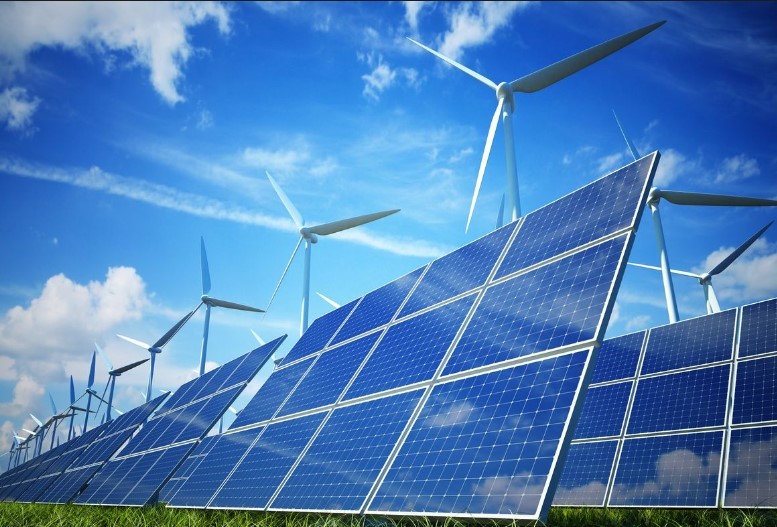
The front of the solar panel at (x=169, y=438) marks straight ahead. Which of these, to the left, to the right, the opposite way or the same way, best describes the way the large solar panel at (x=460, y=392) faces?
the same way

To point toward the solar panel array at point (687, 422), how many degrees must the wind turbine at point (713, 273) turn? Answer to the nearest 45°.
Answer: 0° — it already faces it

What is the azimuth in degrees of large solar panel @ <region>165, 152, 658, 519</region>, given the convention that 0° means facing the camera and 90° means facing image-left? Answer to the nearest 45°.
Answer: approximately 45°

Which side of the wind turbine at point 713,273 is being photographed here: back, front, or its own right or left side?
front

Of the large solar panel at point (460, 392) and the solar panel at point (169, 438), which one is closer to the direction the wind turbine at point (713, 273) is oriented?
the large solar panel

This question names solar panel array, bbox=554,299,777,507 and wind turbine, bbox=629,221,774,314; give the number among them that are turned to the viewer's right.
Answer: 0

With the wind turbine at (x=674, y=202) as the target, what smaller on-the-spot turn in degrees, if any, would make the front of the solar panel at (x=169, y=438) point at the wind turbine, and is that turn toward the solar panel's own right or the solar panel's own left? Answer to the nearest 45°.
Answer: approximately 135° to the solar panel's own left

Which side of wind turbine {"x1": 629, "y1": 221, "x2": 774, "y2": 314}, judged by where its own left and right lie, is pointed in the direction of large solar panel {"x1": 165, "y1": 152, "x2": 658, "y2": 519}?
front

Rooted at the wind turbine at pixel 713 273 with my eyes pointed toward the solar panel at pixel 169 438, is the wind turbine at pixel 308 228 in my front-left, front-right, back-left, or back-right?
front-right

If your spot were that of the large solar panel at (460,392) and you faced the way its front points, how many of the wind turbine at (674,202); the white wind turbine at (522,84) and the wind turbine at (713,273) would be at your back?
3

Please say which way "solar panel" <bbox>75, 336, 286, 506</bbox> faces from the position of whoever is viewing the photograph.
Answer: facing the viewer and to the left of the viewer

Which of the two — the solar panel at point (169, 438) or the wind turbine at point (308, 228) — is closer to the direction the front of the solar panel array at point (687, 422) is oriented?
the solar panel

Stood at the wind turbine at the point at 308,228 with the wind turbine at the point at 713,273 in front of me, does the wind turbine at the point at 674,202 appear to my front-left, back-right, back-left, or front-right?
front-right

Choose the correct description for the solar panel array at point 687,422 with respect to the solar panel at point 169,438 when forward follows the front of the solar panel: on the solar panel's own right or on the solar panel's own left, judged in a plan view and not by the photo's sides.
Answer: on the solar panel's own left

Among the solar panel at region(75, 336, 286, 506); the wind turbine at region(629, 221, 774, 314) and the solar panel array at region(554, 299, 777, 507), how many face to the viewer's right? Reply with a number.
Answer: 0

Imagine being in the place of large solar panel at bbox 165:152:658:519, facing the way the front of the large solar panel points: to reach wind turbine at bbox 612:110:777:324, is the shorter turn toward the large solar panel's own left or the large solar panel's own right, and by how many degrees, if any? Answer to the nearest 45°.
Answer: approximately 180°

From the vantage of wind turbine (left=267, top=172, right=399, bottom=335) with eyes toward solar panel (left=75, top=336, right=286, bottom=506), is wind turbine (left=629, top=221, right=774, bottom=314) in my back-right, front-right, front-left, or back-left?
back-left

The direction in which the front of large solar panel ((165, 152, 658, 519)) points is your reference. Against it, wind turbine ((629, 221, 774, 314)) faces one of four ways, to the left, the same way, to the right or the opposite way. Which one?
the same way
